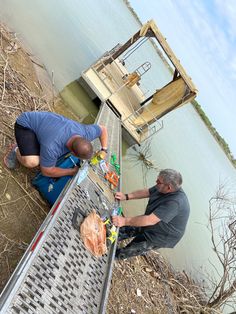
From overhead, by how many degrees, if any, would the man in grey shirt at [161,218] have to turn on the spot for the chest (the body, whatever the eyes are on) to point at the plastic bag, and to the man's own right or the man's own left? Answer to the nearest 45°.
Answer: approximately 45° to the man's own left

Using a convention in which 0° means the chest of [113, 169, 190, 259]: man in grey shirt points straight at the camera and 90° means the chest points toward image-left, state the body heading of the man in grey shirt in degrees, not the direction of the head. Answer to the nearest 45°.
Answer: approximately 90°
